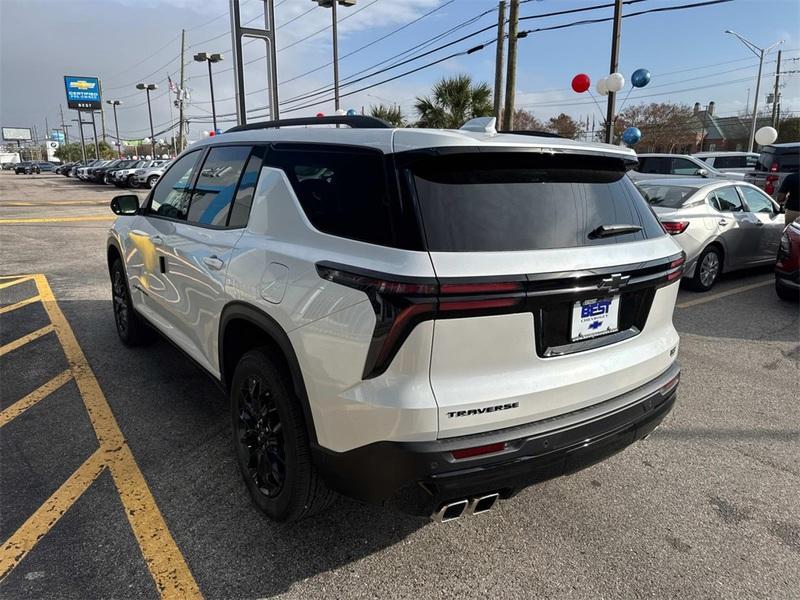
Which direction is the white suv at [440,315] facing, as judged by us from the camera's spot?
facing away from the viewer and to the left of the viewer

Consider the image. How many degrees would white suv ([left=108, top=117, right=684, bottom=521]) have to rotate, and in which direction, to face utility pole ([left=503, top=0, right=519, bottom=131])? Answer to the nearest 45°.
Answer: approximately 45° to its right

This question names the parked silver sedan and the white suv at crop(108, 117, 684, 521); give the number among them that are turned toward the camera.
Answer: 0

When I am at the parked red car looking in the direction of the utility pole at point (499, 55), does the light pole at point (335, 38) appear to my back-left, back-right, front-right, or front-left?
front-left

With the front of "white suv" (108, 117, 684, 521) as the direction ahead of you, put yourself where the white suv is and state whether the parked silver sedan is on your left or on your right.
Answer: on your right

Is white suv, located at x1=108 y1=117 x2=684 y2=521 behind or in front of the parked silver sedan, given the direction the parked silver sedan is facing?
behind

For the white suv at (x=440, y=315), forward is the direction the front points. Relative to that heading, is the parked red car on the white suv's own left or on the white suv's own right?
on the white suv's own right

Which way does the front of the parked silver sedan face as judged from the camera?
facing away from the viewer and to the right of the viewer

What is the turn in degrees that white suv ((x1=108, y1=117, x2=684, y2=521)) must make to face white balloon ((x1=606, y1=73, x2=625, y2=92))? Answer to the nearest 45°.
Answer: approximately 45° to its right

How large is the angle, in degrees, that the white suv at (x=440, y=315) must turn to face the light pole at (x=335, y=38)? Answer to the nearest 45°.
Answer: approximately 45° to its right
